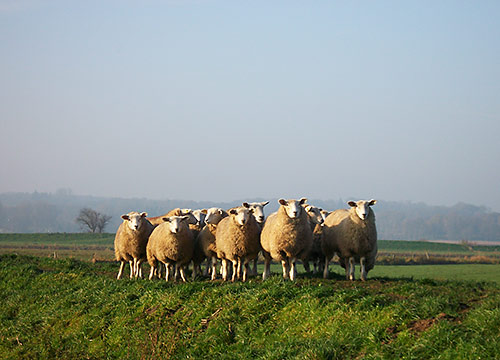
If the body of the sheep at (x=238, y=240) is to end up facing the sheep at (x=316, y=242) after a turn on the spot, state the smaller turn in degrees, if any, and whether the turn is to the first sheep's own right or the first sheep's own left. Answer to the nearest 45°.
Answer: approximately 135° to the first sheep's own left

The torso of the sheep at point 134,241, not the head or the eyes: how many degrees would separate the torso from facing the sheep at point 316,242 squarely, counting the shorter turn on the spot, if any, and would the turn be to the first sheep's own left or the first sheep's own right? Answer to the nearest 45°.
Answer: approximately 45° to the first sheep's own left

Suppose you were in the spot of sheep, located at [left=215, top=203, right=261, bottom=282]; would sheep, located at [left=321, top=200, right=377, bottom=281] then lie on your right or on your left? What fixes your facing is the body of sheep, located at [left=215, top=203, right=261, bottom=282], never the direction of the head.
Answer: on your left

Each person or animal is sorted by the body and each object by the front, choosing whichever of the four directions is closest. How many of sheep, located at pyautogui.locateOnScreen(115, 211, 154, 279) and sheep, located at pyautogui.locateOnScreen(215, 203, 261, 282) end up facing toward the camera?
2

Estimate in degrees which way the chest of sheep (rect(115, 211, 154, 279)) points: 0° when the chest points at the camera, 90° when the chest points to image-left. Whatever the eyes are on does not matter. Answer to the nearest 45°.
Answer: approximately 0°

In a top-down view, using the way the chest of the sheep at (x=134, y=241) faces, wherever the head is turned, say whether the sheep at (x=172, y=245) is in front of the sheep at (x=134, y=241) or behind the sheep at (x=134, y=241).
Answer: in front
